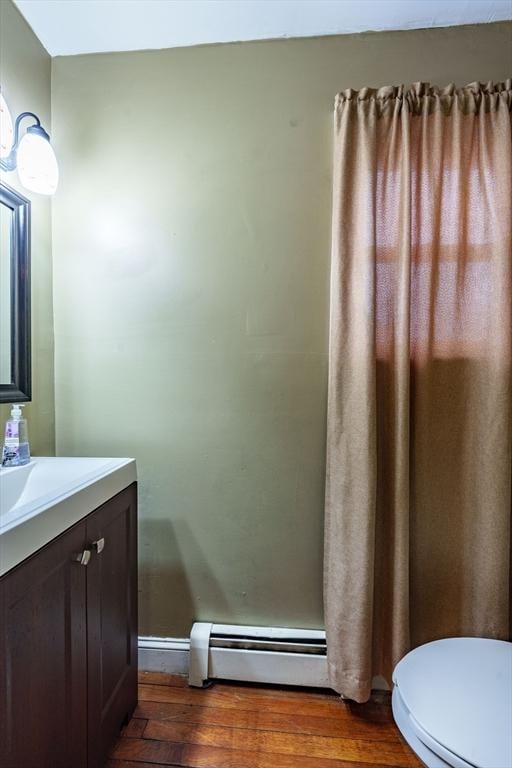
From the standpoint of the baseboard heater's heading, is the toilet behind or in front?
in front

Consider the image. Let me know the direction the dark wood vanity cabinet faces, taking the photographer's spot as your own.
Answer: facing the viewer and to the right of the viewer

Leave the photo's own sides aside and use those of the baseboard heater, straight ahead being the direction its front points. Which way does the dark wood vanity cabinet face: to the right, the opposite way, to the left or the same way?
to the left

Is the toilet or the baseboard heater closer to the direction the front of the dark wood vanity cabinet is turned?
the toilet

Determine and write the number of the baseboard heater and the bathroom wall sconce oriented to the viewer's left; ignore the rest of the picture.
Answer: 0

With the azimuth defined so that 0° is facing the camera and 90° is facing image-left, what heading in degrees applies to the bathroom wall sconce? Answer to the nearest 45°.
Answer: approximately 315°

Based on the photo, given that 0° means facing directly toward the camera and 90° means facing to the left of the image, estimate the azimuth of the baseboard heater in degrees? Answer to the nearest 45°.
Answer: approximately 0°

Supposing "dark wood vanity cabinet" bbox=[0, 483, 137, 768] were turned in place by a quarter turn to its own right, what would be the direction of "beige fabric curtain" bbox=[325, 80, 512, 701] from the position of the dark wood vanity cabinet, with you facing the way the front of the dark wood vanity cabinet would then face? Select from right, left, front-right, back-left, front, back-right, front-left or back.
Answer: back-left
